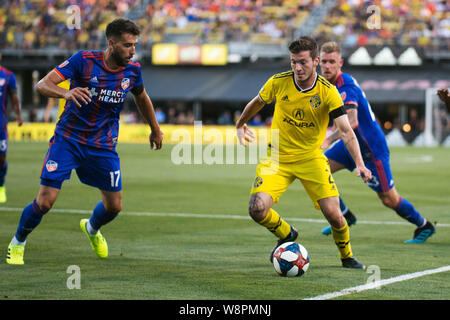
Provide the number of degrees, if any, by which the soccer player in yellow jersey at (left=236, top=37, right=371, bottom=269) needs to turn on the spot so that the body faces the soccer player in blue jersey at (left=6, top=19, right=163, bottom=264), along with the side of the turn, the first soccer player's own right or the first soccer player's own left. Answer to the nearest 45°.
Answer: approximately 90° to the first soccer player's own right

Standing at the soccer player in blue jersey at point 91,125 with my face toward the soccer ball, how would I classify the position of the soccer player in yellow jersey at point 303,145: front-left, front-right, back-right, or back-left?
front-left

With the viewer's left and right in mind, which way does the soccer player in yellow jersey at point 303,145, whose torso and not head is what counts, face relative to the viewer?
facing the viewer

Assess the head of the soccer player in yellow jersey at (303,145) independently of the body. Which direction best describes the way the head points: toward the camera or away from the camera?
toward the camera

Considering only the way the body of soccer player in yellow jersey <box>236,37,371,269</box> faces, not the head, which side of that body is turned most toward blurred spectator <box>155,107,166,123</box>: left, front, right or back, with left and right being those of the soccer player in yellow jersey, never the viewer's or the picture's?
back

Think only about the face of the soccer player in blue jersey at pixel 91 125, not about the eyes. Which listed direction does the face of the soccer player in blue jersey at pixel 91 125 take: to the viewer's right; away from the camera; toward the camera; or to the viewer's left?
to the viewer's right
